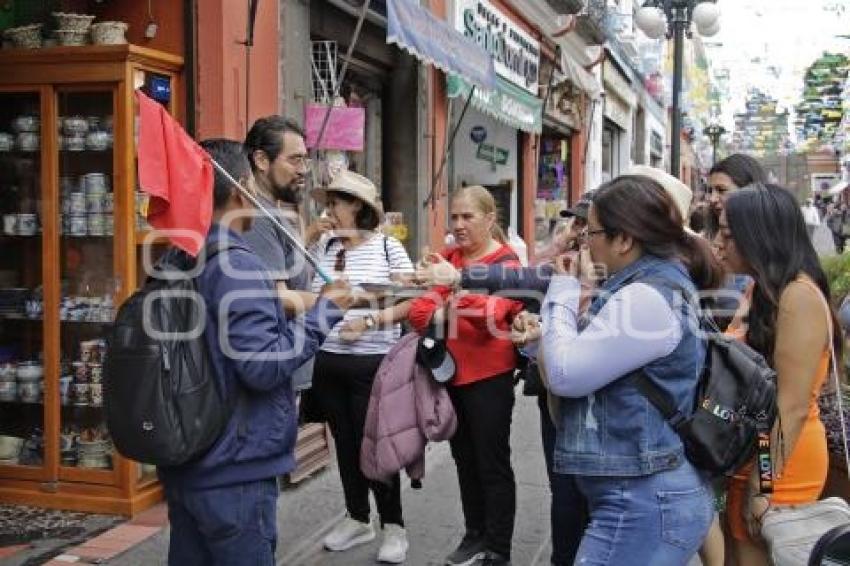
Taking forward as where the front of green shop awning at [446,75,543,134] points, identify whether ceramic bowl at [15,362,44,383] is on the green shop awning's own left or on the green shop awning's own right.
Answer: on the green shop awning's own right

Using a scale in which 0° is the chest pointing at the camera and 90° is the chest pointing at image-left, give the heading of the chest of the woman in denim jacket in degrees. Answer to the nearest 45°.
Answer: approximately 90°

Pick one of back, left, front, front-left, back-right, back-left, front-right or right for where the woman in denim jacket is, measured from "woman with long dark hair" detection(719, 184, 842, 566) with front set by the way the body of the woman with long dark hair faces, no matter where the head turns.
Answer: front-left

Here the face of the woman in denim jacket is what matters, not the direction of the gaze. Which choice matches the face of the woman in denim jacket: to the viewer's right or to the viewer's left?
to the viewer's left

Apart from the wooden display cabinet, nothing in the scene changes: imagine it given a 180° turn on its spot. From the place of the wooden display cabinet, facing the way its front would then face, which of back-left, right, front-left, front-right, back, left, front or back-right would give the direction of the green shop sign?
front-right

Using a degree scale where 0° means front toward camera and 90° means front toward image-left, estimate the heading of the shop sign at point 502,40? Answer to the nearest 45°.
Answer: approximately 315°

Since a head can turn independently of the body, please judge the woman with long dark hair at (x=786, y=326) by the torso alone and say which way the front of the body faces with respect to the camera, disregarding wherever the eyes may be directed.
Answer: to the viewer's left

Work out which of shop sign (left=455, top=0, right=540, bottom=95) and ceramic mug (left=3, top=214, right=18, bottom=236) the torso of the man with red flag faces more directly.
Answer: the shop sign
